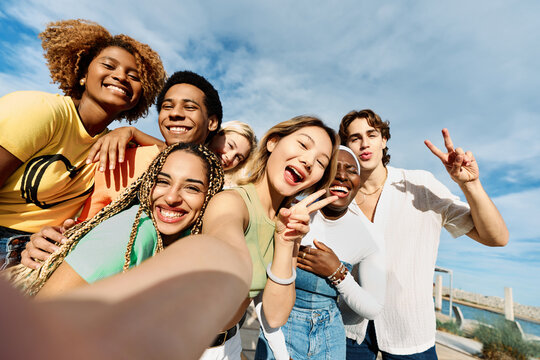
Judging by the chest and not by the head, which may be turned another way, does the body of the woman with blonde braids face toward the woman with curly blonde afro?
no

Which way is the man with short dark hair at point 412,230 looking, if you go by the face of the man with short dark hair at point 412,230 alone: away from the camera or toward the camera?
toward the camera

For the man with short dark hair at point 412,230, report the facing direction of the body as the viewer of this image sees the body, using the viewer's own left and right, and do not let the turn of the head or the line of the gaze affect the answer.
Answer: facing the viewer and to the left of the viewer

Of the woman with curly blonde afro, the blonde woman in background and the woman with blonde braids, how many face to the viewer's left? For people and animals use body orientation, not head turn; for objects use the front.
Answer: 0

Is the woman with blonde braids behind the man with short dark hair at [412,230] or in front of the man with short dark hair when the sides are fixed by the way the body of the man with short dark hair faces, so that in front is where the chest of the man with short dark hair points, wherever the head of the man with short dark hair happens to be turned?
in front

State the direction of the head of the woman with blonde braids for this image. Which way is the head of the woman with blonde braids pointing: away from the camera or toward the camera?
toward the camera

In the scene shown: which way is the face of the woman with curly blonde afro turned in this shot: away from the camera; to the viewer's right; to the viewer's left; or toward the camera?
toward the camera

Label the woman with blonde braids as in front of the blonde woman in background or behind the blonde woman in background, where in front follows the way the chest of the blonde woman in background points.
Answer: in front

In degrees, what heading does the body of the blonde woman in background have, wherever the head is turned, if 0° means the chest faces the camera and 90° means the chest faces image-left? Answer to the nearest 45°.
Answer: approximately 0°

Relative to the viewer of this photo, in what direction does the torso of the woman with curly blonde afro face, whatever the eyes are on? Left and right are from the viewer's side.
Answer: facing the viewer and to the right of the viewer

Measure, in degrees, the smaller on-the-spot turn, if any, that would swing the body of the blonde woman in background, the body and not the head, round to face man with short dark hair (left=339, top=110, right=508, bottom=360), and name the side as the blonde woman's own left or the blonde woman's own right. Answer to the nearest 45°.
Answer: approximately 45° to the blonde woman's own left

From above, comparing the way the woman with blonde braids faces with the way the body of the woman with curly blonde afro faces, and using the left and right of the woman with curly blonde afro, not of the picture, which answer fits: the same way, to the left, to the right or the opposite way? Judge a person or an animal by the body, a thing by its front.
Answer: the same way
